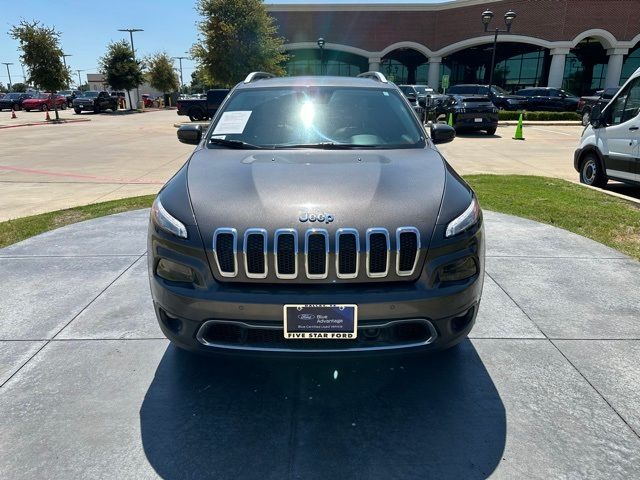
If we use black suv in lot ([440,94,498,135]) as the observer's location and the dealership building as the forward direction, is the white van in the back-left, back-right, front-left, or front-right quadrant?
back-right

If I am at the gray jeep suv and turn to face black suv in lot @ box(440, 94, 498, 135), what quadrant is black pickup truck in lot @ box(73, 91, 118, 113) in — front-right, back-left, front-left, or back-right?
front-left

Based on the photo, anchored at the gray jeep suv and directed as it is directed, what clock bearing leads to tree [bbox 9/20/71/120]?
The tree is roughly at 5 o'clock from the gray jeep suv.

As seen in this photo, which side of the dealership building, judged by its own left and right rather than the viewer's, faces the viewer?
front

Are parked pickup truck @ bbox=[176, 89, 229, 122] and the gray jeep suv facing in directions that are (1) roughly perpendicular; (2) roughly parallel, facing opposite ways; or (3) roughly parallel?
roughly perpendicular

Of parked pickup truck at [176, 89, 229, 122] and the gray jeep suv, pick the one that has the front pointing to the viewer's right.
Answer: the parked pickup truck

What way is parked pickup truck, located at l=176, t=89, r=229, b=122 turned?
to the viewer's right

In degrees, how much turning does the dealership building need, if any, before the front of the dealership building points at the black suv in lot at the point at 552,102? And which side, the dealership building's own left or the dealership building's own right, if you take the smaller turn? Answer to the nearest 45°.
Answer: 0° — it already faces it

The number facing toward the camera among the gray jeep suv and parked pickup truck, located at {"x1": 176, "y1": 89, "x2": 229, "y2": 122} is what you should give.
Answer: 1

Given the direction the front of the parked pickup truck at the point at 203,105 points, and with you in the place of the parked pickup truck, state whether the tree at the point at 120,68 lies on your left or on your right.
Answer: on your left

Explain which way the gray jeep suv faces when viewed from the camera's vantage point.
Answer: facing the viewer

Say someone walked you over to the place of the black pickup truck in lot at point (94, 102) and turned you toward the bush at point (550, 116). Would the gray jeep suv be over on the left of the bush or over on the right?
right

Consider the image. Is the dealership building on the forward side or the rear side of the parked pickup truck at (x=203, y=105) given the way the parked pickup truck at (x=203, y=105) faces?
on the forward side

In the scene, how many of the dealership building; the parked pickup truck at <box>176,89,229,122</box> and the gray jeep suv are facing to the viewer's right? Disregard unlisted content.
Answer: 1

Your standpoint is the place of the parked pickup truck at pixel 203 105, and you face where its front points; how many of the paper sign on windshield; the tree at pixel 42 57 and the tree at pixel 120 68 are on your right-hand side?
1

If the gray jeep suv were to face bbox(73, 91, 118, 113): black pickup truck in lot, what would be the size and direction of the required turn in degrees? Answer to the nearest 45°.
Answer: approximately 135° to its right

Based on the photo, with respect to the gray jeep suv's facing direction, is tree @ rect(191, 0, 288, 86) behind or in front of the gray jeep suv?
behind

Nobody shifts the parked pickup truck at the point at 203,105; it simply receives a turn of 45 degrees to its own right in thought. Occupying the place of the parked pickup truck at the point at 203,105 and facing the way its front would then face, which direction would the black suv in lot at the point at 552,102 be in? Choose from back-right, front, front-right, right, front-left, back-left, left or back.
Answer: front-left

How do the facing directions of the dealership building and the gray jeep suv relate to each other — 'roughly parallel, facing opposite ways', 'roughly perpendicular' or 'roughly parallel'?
roughly parallel
